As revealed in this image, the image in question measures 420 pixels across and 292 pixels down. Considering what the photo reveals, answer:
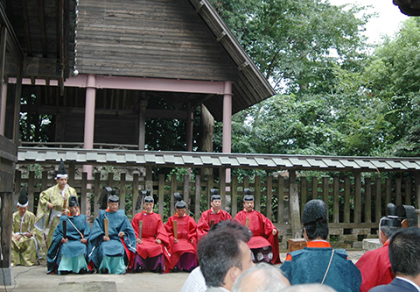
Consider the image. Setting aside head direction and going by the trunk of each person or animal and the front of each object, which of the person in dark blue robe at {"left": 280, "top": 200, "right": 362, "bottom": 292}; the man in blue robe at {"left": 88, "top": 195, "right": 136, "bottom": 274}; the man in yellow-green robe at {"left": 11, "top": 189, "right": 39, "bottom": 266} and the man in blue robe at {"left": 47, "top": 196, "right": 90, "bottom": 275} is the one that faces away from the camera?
the person in dark blue robe

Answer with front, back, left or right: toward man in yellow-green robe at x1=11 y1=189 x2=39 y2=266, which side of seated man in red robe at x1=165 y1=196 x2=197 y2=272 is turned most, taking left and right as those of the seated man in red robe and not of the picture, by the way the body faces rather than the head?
right

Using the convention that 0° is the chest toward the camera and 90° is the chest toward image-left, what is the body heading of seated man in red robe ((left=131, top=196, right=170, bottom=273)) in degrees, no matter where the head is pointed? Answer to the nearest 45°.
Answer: approximately 0°

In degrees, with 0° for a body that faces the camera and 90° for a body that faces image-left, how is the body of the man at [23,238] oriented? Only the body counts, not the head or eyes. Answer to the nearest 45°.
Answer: approximately 0°

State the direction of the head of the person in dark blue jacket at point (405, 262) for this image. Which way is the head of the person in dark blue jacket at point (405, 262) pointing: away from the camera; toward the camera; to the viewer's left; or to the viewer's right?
away from the camera

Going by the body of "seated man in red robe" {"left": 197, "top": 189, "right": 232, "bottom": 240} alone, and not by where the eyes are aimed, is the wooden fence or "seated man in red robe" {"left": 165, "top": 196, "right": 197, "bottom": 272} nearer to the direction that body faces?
the seated man in red robe

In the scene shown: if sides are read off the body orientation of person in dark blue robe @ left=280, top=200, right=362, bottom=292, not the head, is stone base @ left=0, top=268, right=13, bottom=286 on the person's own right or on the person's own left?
on the person's own left

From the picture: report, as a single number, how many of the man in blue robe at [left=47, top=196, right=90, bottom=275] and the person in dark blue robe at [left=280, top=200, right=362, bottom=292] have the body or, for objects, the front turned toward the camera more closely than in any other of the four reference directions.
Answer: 1

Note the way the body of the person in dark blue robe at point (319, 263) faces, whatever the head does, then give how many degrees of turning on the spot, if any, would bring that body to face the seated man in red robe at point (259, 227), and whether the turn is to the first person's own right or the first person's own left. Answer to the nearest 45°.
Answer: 0° — they already face them

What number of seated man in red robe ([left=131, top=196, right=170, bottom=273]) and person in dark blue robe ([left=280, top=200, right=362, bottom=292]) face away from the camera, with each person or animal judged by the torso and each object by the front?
1

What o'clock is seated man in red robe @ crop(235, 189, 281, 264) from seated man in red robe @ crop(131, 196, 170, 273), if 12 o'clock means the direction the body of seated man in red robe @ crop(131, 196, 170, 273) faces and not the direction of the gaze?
seated man in red robe @ crop(235, 189, 281, 264) is roughly at 9 o'clock from seated man in red robe @ crop(131, 196, 170, 273).

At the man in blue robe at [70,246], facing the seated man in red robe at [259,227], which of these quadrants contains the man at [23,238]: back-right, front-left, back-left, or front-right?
back-left

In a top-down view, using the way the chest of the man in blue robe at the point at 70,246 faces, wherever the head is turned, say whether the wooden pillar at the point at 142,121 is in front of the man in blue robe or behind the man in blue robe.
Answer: behind

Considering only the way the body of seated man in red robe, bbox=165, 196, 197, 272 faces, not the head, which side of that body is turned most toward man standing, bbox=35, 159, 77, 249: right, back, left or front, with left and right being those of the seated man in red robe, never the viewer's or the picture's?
right

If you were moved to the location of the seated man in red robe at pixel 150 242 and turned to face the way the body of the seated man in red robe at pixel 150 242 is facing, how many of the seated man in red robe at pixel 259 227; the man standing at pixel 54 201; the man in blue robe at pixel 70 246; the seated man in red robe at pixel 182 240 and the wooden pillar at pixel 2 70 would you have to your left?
2

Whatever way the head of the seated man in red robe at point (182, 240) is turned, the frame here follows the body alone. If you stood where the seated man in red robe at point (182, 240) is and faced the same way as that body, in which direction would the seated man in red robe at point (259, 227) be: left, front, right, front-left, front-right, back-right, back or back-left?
left
